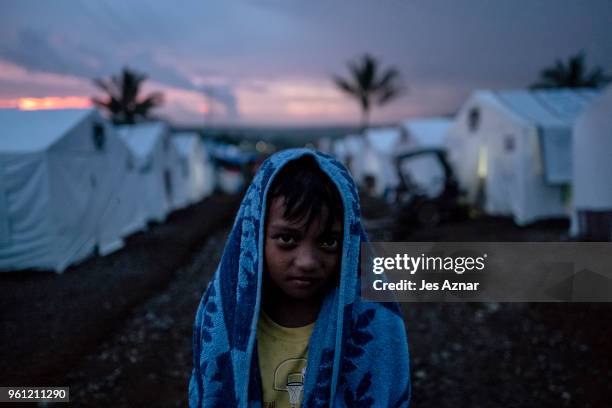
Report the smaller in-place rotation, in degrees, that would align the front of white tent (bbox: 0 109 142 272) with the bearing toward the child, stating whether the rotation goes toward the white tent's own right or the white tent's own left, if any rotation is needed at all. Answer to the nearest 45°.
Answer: approximately 45° to the white tent's own right

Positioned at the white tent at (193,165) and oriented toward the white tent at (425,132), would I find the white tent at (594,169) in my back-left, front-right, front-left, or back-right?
front-right

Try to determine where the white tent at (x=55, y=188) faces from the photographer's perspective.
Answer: facing the viewer and to the right of the viewer

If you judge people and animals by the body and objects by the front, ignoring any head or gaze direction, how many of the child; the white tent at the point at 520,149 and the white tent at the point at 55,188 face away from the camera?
0

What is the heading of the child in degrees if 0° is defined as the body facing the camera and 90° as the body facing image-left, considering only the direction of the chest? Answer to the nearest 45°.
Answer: approximately 0°

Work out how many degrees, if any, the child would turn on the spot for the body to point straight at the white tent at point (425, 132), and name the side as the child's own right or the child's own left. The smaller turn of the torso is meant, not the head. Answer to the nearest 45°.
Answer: approximately 180°

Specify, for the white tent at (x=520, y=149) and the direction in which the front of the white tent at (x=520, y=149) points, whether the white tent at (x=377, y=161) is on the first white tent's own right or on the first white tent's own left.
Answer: on the first white tent's own right

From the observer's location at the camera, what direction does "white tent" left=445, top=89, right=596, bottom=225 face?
facing the viewer and to the left of the viewer

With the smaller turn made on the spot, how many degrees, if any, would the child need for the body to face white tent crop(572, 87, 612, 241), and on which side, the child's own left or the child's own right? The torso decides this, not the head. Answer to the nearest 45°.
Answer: approximately 135° to the child's own left

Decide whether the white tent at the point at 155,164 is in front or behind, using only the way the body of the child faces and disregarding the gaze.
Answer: behind
